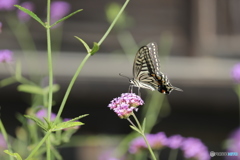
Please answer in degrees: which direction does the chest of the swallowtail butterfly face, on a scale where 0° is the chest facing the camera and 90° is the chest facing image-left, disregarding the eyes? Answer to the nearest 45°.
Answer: approximately 90°

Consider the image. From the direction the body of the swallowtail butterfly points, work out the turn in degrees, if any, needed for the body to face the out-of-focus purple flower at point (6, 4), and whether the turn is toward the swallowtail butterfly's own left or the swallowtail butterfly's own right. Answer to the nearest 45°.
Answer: approximately 45° to the swallowtail butterfly's own right
